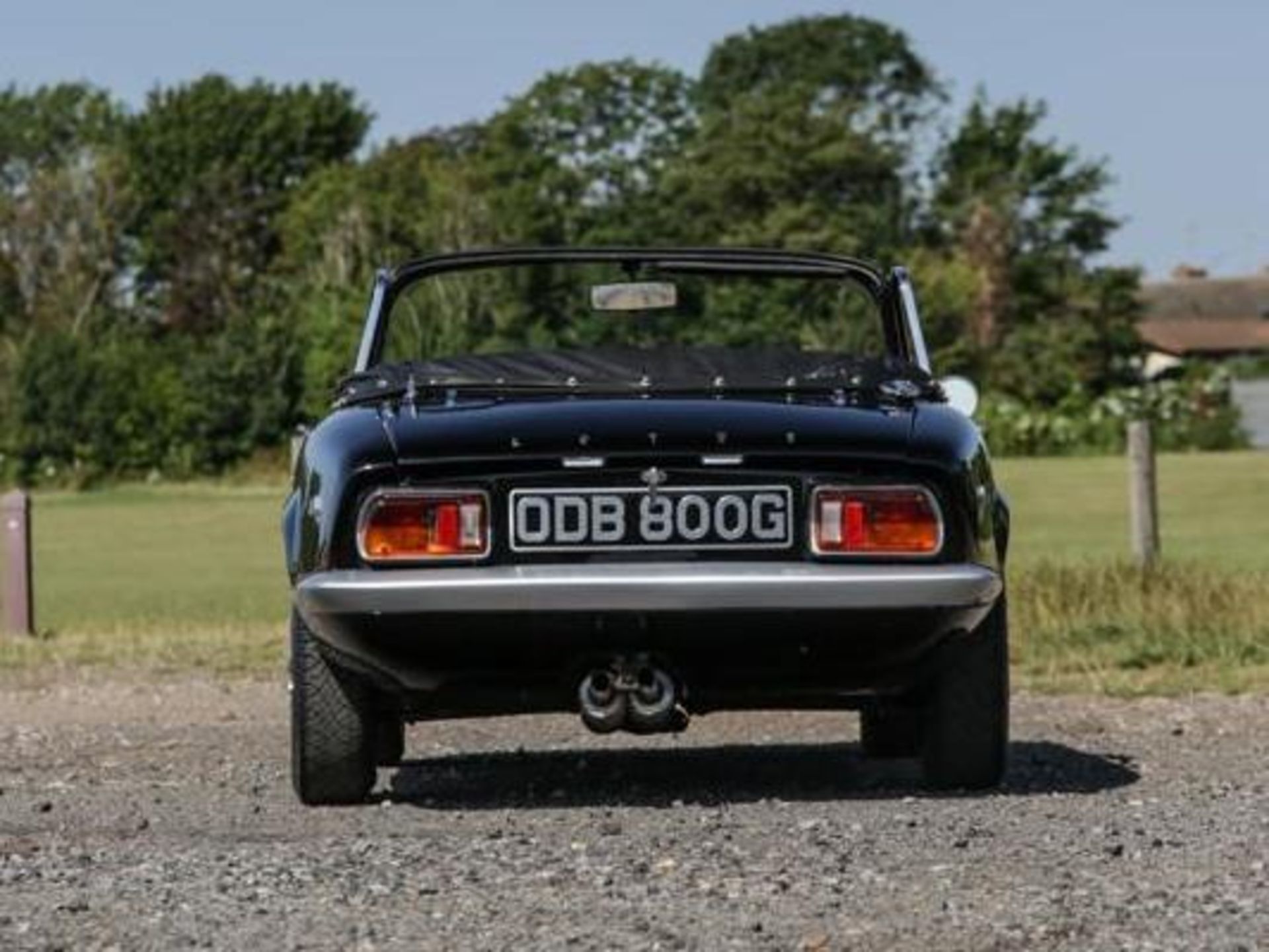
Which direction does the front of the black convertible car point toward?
away from the camera

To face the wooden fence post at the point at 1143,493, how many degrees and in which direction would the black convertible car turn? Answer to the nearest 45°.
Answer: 0° — it already faces it
